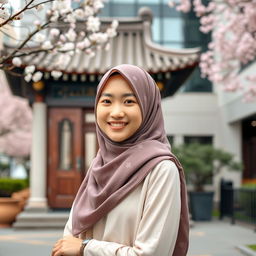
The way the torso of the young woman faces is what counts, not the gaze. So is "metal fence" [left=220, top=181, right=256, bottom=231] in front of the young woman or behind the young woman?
behind

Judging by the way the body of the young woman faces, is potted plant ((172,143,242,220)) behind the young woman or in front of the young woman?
behind

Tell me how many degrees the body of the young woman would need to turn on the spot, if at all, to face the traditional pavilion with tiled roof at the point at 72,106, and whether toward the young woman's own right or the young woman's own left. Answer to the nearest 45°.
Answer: approximately 135° to the young woman's own right

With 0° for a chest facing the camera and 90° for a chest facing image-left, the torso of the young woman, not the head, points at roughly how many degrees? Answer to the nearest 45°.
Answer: approximately 45°

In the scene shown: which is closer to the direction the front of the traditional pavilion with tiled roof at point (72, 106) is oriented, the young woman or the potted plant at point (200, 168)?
the young woman

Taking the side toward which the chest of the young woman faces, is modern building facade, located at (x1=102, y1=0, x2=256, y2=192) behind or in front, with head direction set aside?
behind

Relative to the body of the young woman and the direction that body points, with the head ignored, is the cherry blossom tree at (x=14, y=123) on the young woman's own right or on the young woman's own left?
on the young woman's own right
